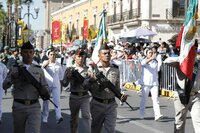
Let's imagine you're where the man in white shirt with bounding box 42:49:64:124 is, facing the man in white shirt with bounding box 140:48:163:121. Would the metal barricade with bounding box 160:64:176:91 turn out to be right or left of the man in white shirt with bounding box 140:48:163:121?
left

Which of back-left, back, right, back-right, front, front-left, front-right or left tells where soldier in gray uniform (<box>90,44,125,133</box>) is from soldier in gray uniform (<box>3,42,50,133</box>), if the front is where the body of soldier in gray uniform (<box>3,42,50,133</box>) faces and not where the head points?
left

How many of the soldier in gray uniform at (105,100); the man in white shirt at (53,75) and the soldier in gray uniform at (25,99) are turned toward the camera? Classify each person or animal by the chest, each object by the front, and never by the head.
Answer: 3

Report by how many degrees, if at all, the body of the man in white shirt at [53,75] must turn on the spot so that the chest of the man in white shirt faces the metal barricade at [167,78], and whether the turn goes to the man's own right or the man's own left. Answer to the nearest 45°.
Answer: approximately 135° to the man's own left

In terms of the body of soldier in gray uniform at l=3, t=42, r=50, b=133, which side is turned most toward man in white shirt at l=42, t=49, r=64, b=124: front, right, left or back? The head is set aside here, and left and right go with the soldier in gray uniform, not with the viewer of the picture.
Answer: back

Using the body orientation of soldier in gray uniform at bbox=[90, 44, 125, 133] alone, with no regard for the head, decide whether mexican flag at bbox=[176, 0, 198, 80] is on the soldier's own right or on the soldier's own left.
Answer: on the soldier's own left

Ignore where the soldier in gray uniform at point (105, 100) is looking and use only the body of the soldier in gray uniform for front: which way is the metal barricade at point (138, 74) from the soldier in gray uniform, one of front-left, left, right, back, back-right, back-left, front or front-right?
back

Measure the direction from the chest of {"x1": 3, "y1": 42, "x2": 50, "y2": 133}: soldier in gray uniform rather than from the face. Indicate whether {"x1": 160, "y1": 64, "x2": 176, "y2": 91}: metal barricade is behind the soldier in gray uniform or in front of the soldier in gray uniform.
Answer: behind

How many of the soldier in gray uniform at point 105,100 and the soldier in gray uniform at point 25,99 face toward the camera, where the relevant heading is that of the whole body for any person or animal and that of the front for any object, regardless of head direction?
2

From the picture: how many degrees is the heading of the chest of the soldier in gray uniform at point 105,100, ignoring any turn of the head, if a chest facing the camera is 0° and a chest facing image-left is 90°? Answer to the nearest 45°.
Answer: approximately 0°

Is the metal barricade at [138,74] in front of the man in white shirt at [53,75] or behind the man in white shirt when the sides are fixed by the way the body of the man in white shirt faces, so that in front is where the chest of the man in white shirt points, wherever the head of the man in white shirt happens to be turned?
behind
